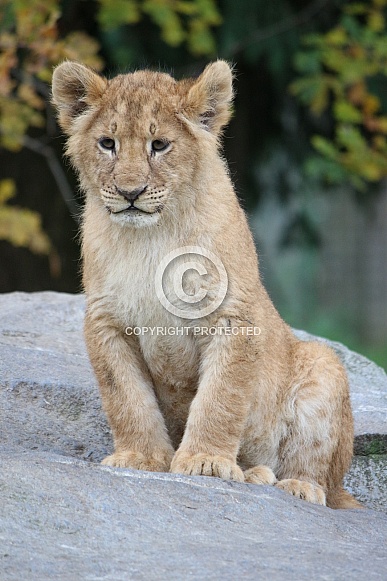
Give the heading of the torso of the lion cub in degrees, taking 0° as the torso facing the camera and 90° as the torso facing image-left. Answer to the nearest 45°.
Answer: approximately 45°
